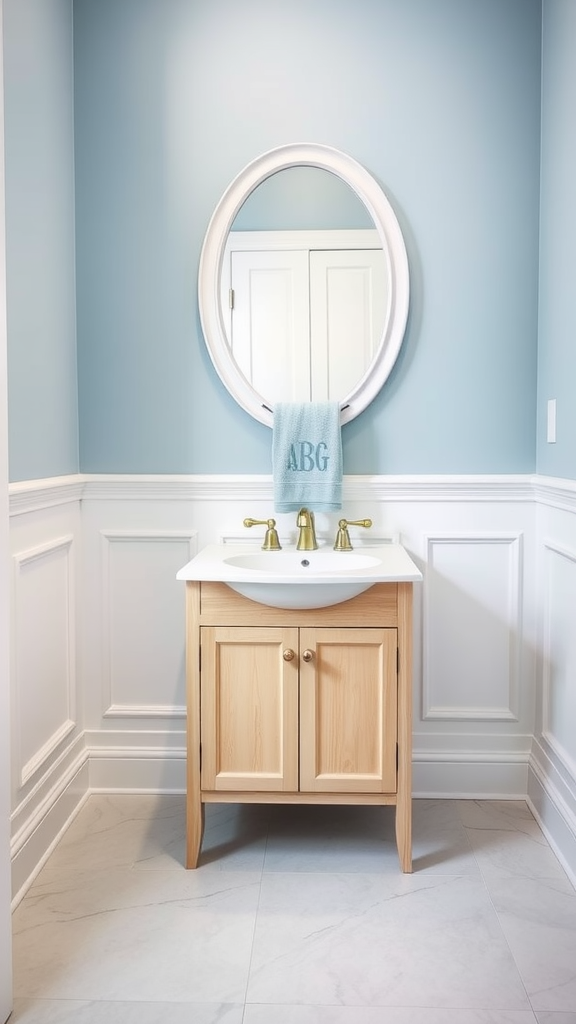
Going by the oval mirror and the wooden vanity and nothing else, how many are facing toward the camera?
2

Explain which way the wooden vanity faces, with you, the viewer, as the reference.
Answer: facing the viewer
